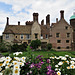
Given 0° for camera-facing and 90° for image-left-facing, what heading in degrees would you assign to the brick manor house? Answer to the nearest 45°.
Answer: approximately 0°

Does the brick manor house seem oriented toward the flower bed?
yes

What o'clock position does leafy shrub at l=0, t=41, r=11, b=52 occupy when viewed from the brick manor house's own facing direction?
The leafy shrub is roughly at 2 o'clock from the brick manor house.

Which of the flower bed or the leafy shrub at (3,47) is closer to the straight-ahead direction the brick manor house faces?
the flower bed
